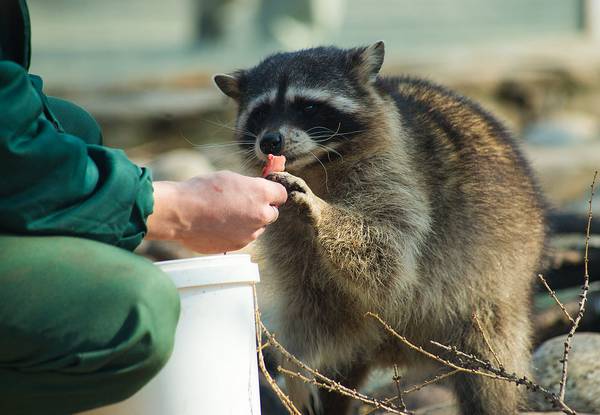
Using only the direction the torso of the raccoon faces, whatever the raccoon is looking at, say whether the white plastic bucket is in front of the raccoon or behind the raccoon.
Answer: in front

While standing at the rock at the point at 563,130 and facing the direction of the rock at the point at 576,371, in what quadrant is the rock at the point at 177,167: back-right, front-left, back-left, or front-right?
front-right

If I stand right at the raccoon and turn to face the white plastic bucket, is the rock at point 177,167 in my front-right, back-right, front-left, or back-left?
back-right

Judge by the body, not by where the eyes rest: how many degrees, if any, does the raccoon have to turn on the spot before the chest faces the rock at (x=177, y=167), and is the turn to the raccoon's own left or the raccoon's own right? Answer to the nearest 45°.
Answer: approximately 90° to the raccoon's own right

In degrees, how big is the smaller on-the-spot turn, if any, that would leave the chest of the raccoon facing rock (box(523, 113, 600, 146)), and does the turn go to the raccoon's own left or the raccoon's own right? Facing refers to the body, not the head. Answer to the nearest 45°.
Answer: approximately 135° to the raccoon's own right

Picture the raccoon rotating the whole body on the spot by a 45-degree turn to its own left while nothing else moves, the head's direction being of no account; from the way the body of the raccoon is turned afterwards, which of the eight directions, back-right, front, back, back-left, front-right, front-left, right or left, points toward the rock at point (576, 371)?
left

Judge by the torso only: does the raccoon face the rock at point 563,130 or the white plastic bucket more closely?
the white plastic bucket
